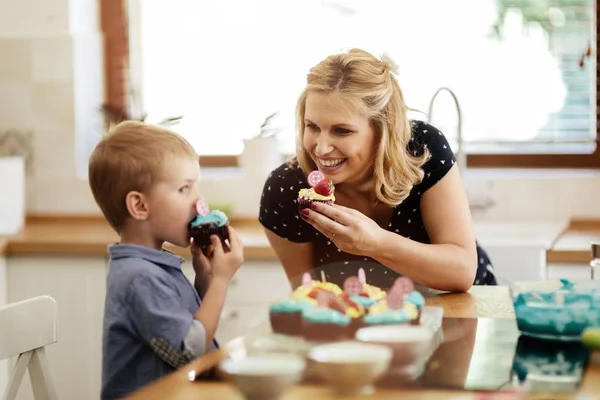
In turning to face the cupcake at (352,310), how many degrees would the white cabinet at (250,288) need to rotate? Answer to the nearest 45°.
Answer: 0° — it already faces it

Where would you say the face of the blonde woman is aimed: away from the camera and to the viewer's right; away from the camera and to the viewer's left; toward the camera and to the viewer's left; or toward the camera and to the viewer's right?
toward the camera and to the viewer's left

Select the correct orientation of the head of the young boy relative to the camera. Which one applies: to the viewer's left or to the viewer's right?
to the viewer's right

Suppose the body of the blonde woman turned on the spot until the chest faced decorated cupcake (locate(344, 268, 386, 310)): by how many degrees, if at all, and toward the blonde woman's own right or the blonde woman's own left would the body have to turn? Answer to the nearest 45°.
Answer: approximately 45° to the blonde woman's own left

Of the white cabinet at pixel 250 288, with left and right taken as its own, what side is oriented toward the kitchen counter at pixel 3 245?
right

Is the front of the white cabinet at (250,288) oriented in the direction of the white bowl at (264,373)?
yes

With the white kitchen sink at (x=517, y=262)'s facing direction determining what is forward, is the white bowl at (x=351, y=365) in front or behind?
in front

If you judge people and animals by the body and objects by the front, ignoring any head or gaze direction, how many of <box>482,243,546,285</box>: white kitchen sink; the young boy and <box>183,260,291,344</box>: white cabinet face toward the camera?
2

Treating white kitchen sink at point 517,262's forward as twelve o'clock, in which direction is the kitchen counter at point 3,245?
The kitchen counter is roughly at 3 o'clock from the white kitchen sink.

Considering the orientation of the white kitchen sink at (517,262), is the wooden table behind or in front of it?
in front

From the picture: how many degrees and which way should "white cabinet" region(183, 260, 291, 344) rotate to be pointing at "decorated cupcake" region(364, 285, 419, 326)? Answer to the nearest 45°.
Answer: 0° — it already faces it

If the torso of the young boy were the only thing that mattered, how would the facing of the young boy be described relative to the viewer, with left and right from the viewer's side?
facing to the right of the viewer

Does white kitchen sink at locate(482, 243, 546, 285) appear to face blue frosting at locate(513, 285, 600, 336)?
yes

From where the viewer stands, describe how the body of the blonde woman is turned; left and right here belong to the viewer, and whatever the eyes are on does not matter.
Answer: facing the viewer and to the left of the viewer
